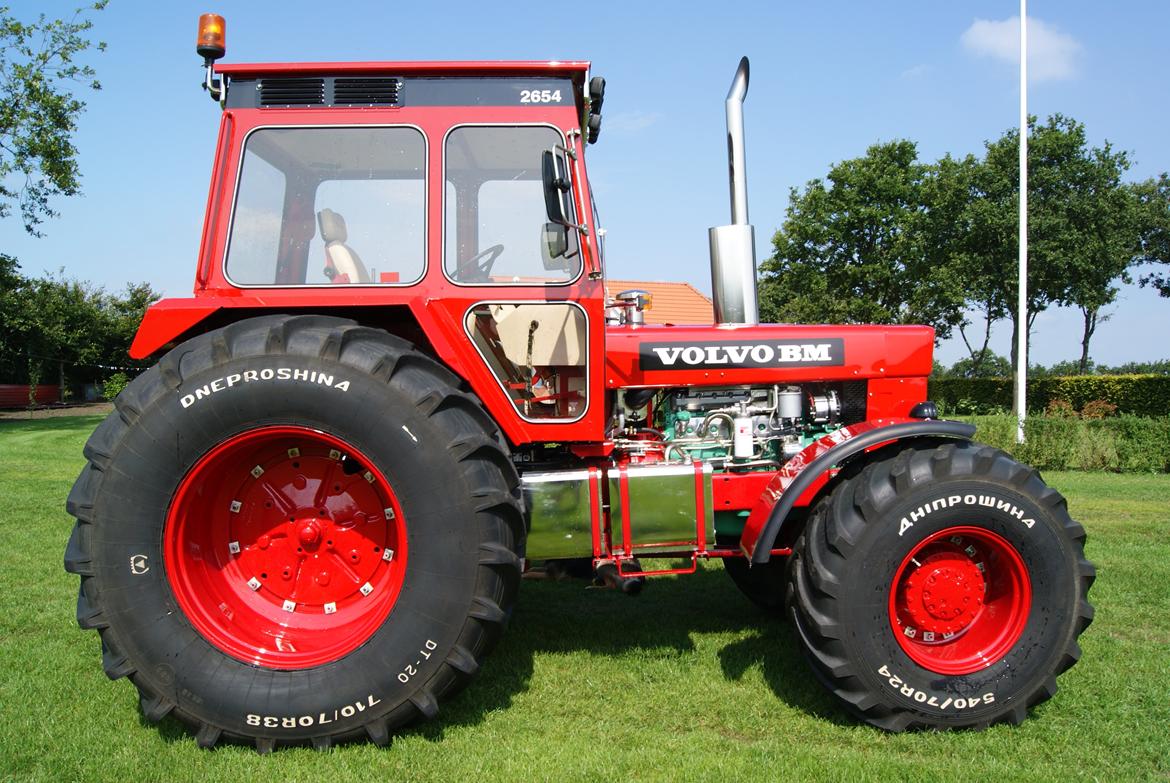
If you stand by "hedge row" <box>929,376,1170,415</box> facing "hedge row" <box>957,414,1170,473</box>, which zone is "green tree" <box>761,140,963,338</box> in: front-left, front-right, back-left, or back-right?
back-right

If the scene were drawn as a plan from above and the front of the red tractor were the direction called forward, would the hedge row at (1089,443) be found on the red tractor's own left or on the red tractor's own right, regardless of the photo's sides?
on the red tractor's own left

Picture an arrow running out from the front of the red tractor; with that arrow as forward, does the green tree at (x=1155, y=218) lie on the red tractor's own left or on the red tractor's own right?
on the red tractor's own left

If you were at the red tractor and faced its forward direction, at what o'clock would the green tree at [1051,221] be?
The green tree is roughly at 10 o'clock from the red tractor.

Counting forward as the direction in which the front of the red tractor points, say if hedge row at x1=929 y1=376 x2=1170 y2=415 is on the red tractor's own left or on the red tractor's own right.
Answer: on the red tractor's own left

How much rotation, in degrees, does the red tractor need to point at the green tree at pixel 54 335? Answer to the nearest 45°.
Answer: approximately 135° to its left

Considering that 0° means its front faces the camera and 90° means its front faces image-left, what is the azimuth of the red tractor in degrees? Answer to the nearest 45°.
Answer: approximately 270°
